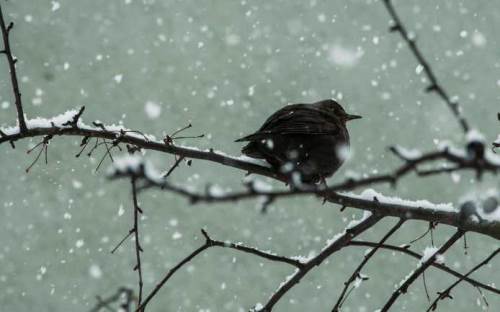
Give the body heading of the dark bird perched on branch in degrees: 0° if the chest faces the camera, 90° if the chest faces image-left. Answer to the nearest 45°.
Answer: approximately 270°
